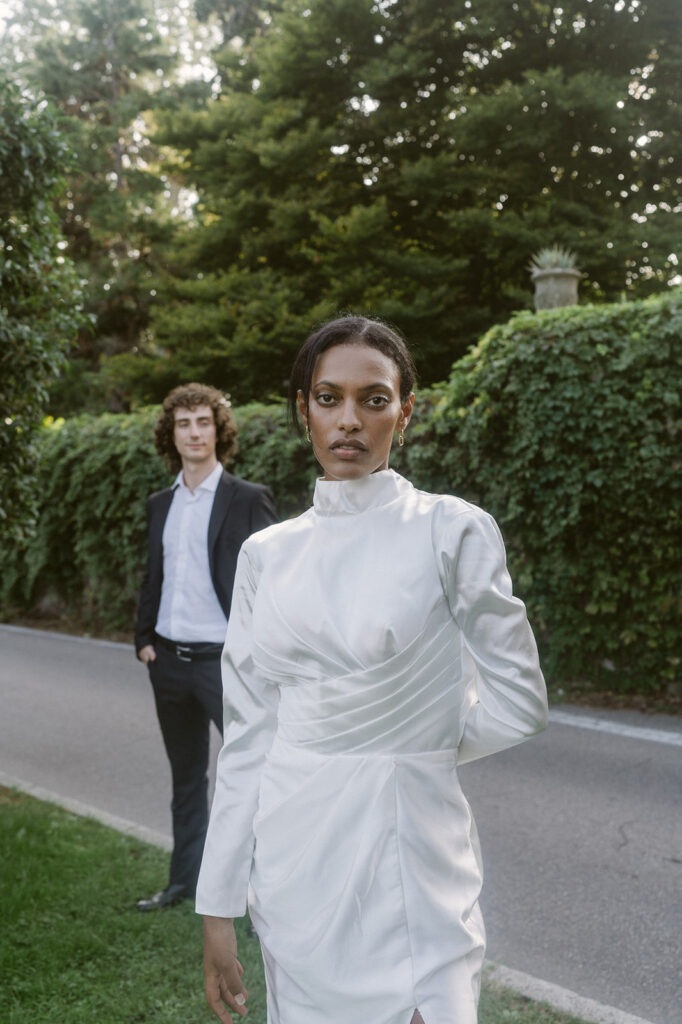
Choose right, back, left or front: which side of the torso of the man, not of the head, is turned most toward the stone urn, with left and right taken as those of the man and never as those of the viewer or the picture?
back

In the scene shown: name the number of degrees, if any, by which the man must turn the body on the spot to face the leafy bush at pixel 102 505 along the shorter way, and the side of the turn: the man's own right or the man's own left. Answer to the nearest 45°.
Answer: approximately 135° to the man's own right

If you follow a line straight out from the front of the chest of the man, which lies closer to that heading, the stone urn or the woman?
the woman

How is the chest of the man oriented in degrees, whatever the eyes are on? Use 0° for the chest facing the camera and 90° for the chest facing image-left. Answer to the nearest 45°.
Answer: approximately 45°

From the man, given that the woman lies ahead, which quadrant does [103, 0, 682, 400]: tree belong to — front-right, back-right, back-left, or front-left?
back-left

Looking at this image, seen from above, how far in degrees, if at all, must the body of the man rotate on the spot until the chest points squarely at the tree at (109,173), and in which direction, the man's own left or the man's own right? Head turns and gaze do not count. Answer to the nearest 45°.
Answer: approximately 135° to the man's own right

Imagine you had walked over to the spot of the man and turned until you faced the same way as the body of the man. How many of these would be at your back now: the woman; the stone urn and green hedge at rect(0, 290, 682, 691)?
2

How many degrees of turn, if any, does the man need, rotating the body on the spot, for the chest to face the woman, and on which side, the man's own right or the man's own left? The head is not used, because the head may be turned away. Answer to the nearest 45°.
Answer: approximately 45° to the man's own left

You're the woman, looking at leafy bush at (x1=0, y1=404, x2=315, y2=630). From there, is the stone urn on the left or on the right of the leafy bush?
right

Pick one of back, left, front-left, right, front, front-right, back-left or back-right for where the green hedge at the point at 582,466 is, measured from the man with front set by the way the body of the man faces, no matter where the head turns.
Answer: back
